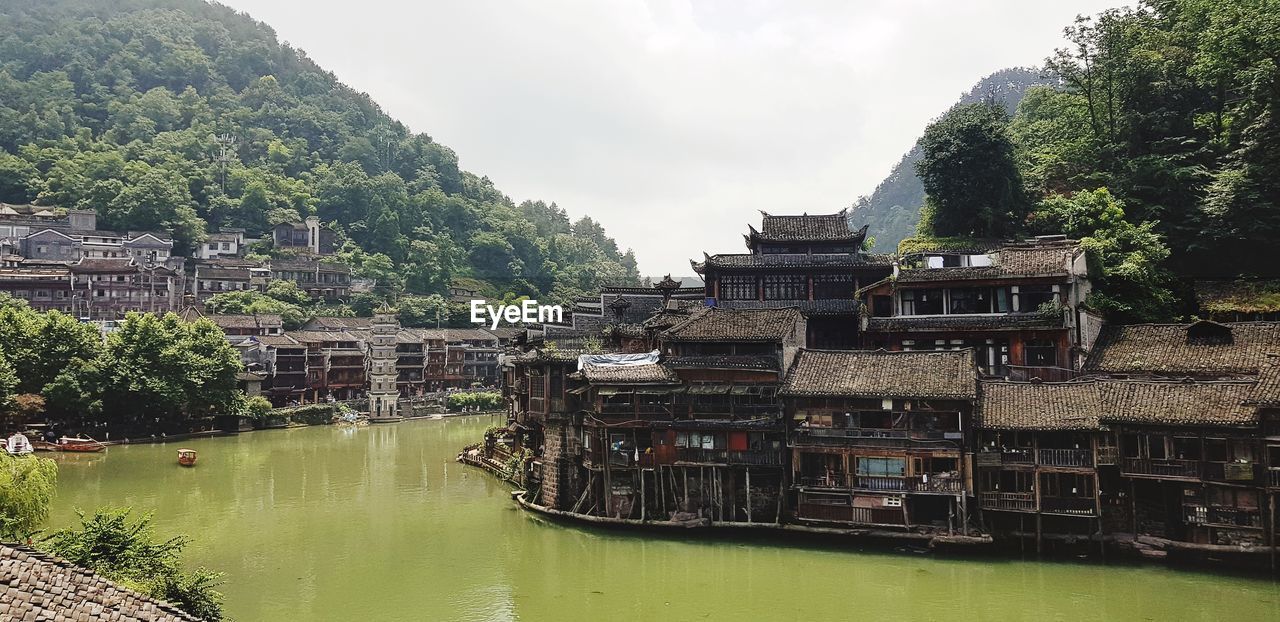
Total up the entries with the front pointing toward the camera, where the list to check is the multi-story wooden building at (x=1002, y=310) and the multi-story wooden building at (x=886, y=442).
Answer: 2

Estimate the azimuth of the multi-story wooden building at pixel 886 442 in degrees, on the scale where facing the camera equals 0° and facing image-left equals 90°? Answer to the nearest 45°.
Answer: approximately 0°

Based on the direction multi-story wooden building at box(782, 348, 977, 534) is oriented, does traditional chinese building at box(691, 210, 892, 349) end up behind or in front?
behind

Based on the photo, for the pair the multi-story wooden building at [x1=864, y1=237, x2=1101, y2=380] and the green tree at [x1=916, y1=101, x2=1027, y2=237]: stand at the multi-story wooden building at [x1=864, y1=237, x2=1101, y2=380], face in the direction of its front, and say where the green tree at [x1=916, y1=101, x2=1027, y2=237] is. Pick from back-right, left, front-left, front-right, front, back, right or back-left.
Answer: back

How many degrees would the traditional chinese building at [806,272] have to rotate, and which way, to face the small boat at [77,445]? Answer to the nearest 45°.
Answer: approximately 90° to its right

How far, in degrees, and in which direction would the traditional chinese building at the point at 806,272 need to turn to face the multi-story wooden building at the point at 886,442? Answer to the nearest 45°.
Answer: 0° — it already faces it

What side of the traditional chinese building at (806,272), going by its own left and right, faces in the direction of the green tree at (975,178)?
left

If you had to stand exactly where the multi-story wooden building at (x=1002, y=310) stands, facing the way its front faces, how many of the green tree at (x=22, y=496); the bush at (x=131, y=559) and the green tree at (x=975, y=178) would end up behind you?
1

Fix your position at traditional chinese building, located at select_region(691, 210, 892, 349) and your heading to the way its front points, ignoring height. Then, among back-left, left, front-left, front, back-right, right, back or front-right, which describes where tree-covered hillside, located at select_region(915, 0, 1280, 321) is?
left

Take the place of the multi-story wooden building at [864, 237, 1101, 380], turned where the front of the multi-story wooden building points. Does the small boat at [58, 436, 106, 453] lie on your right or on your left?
on your right
